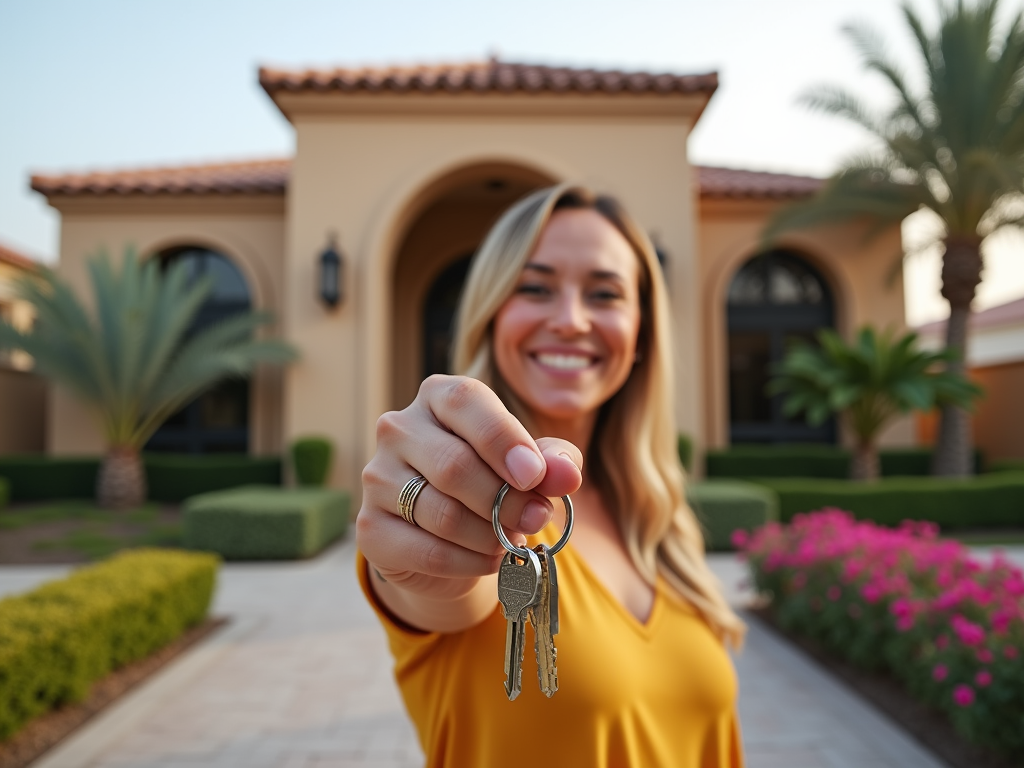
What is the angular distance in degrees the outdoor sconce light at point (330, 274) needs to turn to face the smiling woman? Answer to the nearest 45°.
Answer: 0° — it already faces them

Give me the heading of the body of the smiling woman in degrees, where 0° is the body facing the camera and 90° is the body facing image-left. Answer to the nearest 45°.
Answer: approximately 0°

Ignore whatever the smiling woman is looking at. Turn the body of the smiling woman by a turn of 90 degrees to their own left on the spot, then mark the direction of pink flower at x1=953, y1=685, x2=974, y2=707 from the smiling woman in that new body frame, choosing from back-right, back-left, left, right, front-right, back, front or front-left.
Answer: front-left

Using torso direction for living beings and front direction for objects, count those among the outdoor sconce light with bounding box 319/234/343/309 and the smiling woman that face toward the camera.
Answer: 2

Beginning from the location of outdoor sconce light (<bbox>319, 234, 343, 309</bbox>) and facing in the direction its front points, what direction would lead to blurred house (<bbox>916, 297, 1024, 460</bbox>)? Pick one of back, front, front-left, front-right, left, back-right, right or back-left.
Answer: left

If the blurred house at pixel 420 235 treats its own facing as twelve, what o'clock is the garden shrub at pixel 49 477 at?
The garden shrub is roughly at 3 o'clock from the blurred house.

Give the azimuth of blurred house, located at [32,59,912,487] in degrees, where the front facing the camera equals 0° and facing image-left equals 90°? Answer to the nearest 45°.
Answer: approximately 0°

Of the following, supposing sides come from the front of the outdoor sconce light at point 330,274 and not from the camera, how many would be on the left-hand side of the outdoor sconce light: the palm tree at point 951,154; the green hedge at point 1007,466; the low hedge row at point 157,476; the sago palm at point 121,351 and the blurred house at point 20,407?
2

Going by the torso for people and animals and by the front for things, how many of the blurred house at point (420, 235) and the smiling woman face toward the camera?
2

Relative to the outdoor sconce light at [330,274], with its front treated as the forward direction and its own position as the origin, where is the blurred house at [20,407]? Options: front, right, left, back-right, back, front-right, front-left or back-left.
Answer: back-right
